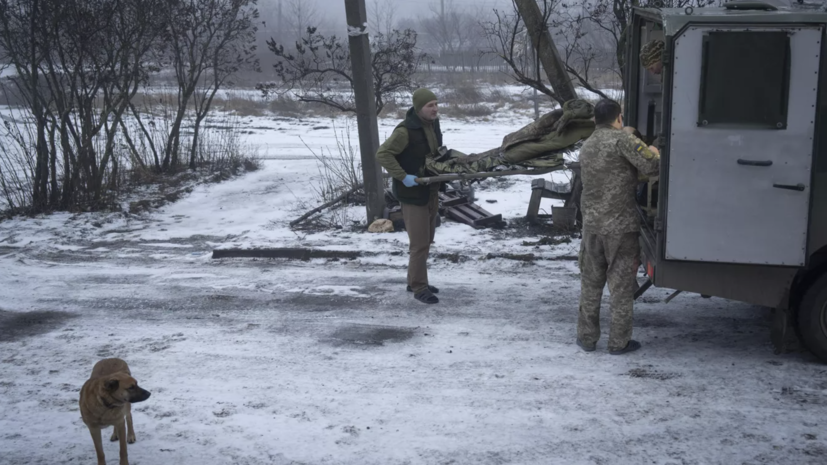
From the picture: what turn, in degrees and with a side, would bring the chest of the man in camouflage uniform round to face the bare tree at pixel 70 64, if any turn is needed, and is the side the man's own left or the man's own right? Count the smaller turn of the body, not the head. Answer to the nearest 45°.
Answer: approximately 90° to the man's own left

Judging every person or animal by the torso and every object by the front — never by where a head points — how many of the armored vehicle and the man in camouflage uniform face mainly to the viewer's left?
0

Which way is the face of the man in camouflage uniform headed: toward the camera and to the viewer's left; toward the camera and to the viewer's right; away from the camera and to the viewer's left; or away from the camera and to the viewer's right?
away from the camera and to the viewer's right

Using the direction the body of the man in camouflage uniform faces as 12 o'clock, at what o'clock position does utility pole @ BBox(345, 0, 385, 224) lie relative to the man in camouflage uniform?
The utility pole is roughly at 9 o'clock from the man in camouflage uniform.

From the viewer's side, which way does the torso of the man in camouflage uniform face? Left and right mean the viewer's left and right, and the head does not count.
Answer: facing away from the viewer and to the right of the viewer

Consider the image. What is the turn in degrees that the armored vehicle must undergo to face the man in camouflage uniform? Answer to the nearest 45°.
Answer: approximately 180°

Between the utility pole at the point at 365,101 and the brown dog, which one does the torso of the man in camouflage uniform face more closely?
the utility pole

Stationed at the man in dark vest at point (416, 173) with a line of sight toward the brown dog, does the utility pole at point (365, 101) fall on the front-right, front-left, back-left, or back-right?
back-right

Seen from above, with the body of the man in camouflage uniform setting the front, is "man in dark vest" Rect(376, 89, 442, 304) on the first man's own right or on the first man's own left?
on the first man's own left

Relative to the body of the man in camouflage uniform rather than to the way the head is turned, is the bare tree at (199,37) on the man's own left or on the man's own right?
on the man's own left
